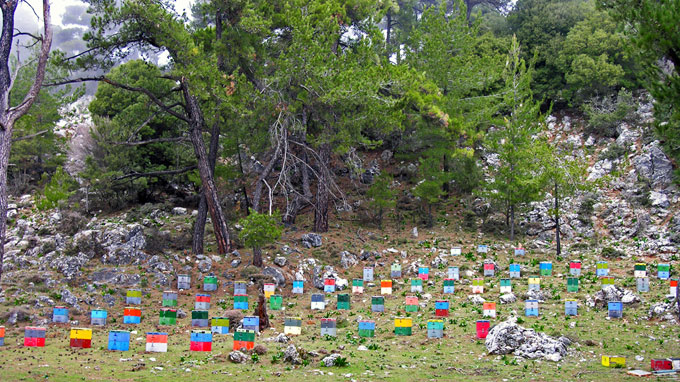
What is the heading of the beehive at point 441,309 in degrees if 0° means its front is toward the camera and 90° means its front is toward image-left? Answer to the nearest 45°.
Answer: approximately 0°

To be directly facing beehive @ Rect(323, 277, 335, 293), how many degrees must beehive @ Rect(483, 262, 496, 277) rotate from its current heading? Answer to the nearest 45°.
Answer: approximately 90° to its right

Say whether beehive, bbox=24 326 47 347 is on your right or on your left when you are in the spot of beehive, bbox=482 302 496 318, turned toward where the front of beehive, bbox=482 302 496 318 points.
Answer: on your right

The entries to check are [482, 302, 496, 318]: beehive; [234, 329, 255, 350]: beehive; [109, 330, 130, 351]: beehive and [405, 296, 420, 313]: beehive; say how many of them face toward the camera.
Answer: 4

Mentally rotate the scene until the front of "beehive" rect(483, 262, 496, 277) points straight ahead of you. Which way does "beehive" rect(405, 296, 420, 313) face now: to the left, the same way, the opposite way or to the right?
the same way

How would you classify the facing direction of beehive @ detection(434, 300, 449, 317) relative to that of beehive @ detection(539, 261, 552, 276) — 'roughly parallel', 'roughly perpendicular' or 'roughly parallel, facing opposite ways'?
roughly parallel

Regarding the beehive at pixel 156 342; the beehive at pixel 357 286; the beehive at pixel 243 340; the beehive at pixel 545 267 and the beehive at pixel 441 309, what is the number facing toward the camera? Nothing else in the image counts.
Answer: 5

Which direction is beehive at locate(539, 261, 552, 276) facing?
toward the camera

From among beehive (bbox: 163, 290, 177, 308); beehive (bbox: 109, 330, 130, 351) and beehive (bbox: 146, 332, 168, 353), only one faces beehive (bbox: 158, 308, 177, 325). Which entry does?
beehive (bbox: 163, 290, 177, 308)

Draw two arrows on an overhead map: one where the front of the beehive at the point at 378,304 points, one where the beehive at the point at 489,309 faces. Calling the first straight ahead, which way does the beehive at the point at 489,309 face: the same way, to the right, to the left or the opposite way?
the same way

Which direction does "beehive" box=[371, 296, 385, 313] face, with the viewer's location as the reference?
facing the viewer

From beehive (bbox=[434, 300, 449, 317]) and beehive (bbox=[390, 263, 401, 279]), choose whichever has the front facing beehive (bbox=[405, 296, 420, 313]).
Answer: beehive (bbox=[390, 263, 401, 279])

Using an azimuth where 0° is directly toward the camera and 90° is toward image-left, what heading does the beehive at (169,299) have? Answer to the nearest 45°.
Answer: approximately 0°

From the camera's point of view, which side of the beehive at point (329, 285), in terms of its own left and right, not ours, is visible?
front

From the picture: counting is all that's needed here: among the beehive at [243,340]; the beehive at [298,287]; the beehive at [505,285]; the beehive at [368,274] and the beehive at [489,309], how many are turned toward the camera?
5

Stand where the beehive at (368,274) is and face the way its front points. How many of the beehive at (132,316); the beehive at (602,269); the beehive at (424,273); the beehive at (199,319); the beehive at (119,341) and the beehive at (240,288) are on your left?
2

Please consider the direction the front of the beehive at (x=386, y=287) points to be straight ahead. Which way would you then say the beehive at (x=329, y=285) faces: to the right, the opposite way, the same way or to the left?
the same way

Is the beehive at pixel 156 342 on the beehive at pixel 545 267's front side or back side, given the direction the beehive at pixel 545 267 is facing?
on the front side

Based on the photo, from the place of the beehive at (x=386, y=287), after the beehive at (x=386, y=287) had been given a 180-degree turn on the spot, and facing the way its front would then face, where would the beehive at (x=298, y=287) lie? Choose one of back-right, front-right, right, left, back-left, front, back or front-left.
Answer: left

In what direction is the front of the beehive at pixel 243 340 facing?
toward the camera

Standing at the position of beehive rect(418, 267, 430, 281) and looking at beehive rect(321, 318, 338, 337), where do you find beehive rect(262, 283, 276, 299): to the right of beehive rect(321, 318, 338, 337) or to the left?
right

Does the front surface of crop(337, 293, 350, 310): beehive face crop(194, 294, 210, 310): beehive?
no

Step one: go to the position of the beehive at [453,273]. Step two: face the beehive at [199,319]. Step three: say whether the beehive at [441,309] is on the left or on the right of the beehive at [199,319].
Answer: left
